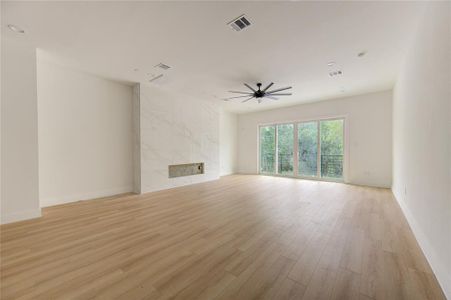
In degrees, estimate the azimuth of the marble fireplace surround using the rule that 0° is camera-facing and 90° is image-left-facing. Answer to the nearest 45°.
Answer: approximately 315°

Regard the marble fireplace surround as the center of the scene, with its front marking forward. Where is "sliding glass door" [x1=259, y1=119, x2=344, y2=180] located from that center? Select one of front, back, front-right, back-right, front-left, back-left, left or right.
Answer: front-left

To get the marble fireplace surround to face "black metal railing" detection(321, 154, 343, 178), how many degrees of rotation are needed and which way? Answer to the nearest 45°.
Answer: approximately 45° to its left

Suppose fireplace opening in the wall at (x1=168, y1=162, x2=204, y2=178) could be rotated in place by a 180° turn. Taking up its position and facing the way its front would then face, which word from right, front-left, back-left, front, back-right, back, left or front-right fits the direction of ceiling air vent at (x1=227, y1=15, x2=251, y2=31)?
back-left

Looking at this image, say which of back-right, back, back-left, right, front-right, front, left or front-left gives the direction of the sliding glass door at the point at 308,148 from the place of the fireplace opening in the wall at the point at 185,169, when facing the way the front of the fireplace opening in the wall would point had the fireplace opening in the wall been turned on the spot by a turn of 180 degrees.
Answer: back-right

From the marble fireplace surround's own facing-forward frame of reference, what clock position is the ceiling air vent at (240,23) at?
The ceiling air vent is roughly at 1 o'clock from the marble fireplace surround.

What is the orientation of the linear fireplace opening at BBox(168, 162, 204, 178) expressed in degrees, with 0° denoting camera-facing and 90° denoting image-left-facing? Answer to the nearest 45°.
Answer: approximately 315°

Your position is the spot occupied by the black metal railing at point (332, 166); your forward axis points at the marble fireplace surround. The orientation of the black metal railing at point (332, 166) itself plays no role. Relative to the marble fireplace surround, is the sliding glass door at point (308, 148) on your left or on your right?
right
